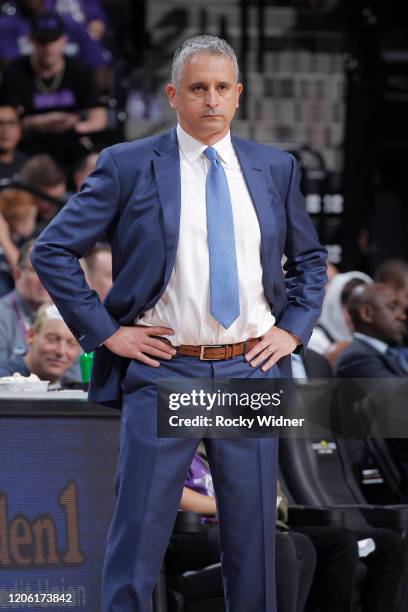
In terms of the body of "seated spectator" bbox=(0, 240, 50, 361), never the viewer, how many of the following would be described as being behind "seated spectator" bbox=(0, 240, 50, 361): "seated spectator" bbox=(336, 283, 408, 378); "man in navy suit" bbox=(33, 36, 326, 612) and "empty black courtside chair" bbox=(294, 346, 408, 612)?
0

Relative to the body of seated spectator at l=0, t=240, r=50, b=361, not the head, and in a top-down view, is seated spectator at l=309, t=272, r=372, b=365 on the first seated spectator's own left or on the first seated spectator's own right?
on the first seated spectator's own left

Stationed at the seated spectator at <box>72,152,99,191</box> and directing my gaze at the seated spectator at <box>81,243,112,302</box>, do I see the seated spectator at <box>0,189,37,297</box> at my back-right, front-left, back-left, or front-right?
front-right

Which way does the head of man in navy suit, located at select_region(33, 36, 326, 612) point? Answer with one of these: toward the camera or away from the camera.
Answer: toward the camera

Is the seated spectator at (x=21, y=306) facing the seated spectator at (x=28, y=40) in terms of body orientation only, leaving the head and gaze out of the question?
no

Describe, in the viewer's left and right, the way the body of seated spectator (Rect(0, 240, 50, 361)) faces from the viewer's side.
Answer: facing the viewer and to the right of the viewer

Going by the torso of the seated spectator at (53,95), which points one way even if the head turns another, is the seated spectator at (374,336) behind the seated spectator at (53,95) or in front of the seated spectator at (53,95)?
in front

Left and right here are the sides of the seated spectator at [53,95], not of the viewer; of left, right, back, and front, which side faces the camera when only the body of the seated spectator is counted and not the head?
front

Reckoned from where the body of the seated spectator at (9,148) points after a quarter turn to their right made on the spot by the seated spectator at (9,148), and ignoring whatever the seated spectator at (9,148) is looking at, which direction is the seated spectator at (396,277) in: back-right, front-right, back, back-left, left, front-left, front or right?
back-left

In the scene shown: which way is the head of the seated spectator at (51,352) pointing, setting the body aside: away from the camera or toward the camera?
toward the camera

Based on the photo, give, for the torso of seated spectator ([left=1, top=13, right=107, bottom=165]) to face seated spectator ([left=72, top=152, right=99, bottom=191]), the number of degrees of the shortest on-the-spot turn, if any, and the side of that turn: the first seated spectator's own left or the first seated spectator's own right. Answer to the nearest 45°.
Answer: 0° — they already face them

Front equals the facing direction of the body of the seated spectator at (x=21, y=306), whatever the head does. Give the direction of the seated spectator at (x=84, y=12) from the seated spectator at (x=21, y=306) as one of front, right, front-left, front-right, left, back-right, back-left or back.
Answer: back-left

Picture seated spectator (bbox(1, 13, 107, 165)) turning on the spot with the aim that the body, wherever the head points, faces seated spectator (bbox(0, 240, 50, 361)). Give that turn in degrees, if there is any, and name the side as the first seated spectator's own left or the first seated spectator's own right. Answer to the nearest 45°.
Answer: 0° — they already face them

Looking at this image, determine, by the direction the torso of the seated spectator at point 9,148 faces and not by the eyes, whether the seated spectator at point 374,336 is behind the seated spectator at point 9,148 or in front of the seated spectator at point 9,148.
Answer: in front

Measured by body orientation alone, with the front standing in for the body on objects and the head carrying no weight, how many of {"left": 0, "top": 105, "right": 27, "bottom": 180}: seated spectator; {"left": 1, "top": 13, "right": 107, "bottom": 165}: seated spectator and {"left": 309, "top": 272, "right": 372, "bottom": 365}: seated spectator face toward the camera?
2

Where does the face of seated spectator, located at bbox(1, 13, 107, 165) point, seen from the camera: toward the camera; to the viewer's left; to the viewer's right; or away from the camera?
toward the camera

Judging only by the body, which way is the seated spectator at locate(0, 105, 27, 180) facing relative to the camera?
toward the camera

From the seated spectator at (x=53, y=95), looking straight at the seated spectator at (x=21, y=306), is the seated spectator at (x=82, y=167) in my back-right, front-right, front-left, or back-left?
front-left

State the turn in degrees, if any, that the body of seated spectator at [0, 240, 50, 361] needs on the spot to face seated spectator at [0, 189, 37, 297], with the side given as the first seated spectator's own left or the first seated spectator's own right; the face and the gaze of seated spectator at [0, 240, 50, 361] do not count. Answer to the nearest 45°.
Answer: approximately 135° to the first seated spectator's own left
